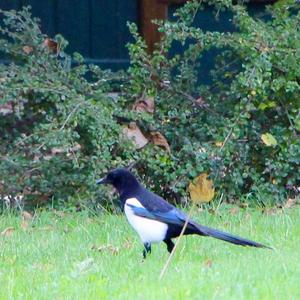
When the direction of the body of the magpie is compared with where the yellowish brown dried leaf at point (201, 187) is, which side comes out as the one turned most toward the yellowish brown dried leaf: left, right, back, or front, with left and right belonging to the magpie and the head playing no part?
right

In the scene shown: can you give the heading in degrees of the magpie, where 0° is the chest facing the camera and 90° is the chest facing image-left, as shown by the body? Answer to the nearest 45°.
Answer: approximately 90°

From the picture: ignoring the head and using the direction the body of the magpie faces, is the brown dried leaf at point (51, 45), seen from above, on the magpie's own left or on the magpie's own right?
on the magpie's own right

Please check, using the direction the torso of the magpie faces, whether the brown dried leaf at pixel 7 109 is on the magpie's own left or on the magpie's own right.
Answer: on the magpie's own right

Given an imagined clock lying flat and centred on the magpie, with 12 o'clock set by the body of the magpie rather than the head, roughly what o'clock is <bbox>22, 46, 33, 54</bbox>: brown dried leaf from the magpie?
The brown dried leaf is roughly at 2 o'clock from the magpie.

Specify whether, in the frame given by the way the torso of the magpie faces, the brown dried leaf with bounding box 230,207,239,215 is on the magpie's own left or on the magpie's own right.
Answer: on the magpie's own right

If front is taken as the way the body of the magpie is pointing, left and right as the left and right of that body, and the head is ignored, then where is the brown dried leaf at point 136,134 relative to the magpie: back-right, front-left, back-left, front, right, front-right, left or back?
right

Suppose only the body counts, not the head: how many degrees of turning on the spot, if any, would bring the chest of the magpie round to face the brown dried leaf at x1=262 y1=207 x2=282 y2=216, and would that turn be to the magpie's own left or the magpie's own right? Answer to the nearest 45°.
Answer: approximately 135° to the magpie's own right

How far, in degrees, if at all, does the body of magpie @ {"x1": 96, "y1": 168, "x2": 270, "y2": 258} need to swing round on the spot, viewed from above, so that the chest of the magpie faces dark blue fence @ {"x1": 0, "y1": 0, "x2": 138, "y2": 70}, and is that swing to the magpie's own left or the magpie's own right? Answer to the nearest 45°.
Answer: approximately 90° to the magpie's own right

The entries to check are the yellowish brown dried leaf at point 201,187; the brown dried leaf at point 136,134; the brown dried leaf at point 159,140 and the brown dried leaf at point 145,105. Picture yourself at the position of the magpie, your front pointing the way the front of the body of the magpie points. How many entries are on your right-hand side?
4
